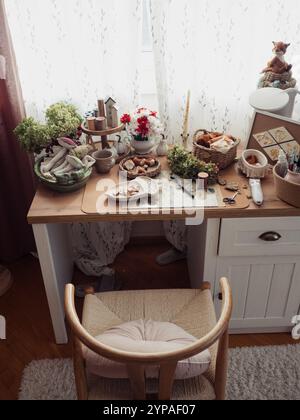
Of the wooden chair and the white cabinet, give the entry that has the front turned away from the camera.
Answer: the wooden chair

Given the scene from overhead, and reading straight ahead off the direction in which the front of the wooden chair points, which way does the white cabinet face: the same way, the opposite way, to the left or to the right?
the opposite way

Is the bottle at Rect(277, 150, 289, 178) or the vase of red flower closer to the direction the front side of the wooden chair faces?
the vase of red flower

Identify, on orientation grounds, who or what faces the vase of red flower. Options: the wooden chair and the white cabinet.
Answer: the wooden chair

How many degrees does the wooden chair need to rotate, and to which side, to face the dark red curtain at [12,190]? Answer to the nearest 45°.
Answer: approximately 45° to its left

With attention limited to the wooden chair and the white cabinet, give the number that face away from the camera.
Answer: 1

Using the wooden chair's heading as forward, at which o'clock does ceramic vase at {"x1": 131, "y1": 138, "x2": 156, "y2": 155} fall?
The ceramic vase is roughly at 12 o'clock from the wooden chair.

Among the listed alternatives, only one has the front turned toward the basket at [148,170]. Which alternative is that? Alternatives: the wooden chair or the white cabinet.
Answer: the wooden chair

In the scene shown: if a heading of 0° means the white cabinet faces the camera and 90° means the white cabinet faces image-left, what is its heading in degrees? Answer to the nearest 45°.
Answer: approximately 0°

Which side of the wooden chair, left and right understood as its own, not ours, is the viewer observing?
back
